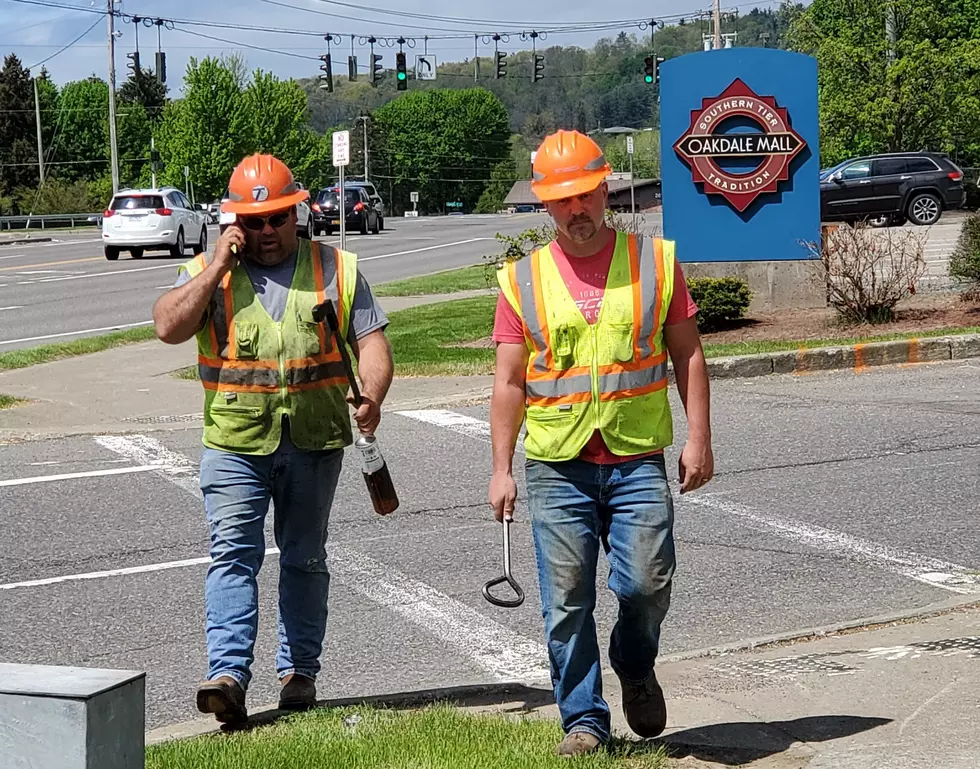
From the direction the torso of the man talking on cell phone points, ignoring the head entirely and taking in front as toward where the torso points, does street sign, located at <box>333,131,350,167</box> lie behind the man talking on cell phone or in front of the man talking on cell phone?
behind

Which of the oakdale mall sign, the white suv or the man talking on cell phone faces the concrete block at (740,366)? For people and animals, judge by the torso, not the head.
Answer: the oakdale mall sign

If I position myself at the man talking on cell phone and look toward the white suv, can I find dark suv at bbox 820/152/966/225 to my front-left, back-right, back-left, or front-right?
front-right

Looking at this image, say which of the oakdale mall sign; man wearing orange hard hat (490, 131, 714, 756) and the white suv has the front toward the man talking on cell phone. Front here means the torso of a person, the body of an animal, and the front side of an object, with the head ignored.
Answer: the oakdale mall sign

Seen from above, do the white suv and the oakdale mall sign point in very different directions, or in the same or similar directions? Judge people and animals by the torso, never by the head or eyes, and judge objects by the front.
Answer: very different directions

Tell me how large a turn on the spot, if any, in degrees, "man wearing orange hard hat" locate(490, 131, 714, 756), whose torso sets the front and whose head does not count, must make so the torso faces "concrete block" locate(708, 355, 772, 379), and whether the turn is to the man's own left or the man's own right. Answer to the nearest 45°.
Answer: approximately 180°

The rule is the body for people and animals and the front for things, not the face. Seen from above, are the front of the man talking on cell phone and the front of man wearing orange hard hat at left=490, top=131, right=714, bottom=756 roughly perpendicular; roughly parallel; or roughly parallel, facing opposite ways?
roughly parallel

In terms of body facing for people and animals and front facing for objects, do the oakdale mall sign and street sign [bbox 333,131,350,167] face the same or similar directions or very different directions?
same or similar directions

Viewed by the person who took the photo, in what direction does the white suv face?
facing away from the viewer and to the right of the viewer

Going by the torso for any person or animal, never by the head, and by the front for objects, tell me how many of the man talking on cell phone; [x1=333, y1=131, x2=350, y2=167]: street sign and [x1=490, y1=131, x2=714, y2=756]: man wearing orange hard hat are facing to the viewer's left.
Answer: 0

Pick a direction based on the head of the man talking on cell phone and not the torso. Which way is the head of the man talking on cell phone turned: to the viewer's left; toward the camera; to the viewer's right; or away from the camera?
toward the camera

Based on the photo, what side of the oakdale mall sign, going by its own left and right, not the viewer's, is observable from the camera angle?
front

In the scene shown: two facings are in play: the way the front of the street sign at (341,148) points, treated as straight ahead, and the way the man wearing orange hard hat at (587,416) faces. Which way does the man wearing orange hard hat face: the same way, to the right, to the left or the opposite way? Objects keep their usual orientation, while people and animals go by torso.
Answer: the same way

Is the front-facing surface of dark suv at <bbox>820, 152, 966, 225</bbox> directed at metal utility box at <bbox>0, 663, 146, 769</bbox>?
no

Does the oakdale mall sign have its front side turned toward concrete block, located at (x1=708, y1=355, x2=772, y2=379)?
yes

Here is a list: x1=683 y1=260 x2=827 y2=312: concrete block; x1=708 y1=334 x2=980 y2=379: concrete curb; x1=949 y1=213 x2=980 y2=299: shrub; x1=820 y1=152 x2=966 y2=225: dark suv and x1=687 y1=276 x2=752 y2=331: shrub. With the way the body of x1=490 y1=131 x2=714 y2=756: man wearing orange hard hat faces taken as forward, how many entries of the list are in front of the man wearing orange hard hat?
0
